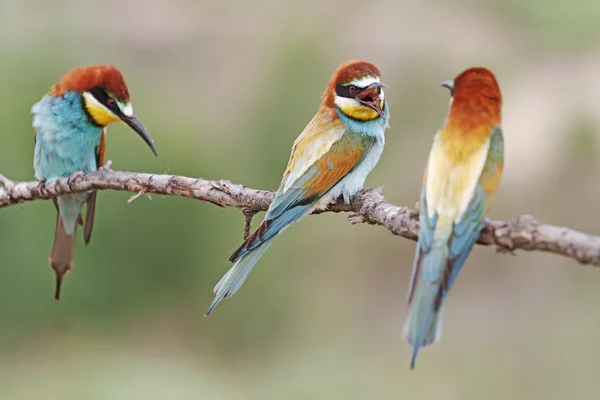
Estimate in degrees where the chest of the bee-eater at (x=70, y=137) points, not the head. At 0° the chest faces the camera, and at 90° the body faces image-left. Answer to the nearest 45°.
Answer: approximately 0°

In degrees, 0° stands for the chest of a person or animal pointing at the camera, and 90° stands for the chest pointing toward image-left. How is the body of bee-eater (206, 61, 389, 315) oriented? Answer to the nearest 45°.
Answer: approximately 270°

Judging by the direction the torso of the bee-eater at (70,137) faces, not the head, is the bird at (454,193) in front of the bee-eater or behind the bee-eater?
in front

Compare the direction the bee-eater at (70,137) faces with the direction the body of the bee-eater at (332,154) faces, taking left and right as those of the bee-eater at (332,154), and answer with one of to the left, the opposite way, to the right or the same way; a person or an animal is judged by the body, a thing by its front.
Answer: to the right

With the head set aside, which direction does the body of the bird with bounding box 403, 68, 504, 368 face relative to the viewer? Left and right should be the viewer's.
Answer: facing away from the viewer

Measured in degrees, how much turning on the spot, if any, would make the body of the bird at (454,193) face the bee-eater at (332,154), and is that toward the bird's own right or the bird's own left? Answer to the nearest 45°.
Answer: approximately 45° to the bird's own left

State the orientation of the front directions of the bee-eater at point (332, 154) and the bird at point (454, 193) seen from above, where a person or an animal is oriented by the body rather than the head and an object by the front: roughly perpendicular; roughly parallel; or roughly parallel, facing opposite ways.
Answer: roughly perpendicular

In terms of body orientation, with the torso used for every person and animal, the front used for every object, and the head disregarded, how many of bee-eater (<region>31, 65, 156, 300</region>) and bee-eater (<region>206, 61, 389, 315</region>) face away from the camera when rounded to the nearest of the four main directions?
0

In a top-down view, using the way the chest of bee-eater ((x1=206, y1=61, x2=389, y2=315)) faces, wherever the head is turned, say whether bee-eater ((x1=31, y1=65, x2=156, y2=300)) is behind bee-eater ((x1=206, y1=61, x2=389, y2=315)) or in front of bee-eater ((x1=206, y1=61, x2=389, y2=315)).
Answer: behind

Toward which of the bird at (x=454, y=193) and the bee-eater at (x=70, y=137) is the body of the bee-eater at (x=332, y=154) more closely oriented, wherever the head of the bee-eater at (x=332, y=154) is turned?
the bird
